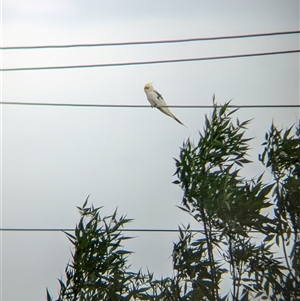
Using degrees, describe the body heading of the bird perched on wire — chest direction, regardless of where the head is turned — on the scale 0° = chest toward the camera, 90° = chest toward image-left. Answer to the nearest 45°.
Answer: approximately 90°
